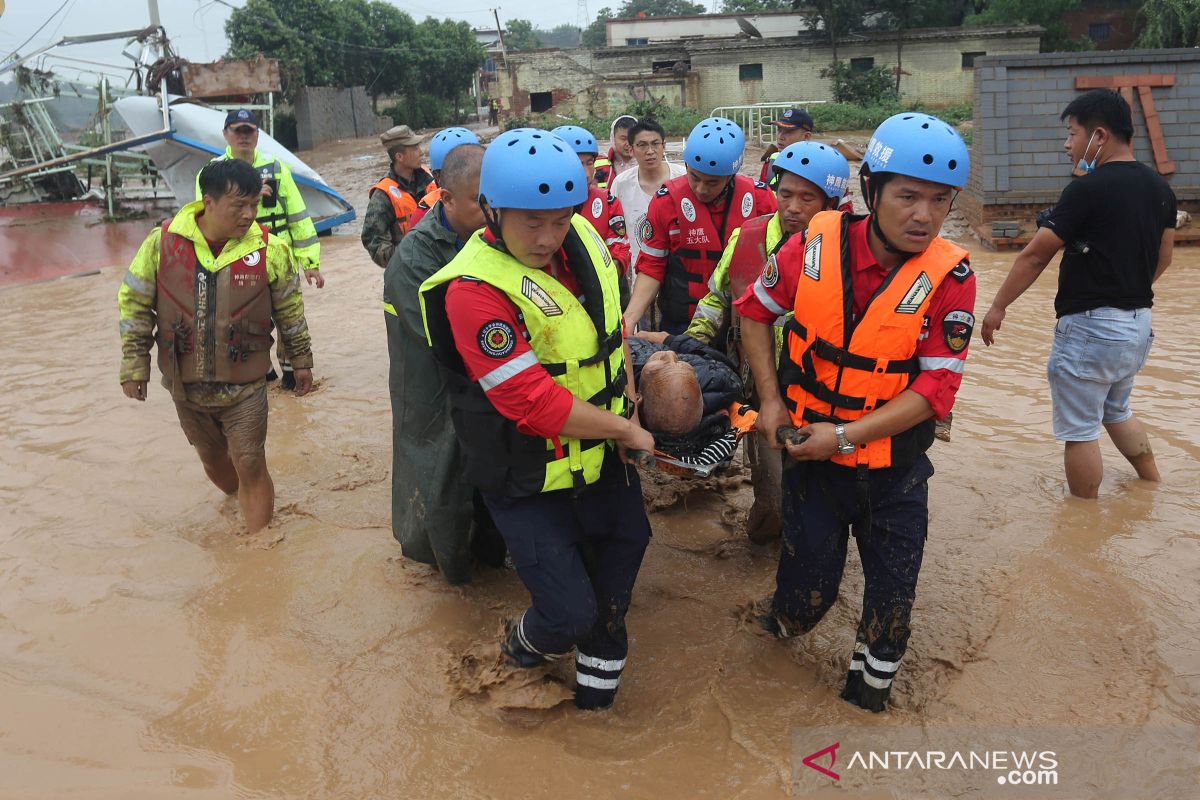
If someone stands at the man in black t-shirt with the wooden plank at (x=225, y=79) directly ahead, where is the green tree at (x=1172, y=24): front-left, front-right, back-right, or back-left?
front-right

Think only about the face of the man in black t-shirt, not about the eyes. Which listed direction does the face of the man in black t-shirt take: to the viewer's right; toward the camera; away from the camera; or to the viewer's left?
to the viewer's left

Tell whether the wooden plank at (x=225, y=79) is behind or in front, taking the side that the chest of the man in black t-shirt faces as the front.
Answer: in front
